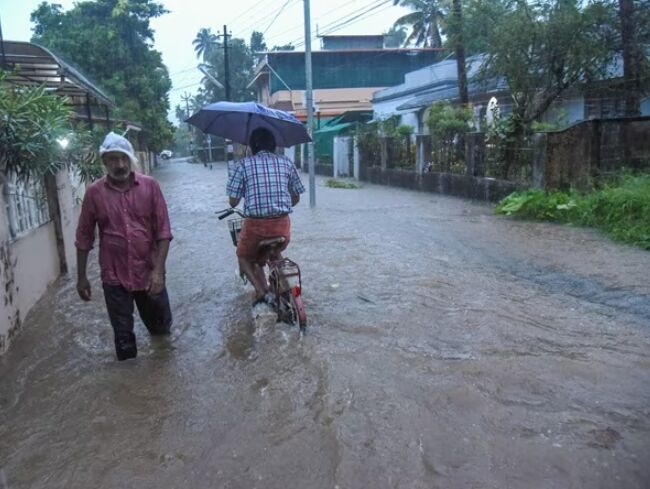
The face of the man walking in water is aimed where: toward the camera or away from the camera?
toward the camera

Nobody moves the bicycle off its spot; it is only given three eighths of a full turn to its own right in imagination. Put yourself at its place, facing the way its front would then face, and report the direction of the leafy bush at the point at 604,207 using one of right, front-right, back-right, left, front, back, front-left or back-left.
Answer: front-left

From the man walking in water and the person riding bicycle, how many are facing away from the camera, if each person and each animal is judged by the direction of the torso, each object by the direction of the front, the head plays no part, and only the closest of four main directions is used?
1

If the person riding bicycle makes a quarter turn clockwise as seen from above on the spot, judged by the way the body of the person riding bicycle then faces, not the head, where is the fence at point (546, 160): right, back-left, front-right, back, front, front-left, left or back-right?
front-left

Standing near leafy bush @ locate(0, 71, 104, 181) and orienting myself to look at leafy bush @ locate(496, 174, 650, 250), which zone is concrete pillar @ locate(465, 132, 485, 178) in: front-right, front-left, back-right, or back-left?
front-left

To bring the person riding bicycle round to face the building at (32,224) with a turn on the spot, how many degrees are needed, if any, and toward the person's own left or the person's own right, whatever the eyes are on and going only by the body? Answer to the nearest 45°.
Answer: approximately 45° to the person's own left

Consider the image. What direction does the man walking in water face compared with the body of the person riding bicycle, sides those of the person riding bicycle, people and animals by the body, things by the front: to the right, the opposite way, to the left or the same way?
the opposite way

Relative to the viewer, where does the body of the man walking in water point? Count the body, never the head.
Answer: toward the camera

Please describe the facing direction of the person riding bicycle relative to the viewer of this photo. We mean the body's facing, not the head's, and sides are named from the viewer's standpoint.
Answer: facing away from the viewer

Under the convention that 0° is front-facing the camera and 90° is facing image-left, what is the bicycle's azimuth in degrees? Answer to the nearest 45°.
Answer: approximately 135°

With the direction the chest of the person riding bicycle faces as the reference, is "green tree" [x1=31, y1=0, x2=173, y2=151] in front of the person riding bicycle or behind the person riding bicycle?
in front

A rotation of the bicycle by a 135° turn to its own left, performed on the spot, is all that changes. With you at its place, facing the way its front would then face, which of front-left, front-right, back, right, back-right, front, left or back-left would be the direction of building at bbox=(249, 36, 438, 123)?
back

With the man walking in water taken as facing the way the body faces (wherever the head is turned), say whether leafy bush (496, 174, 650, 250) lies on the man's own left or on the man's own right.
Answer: on the man's own left
